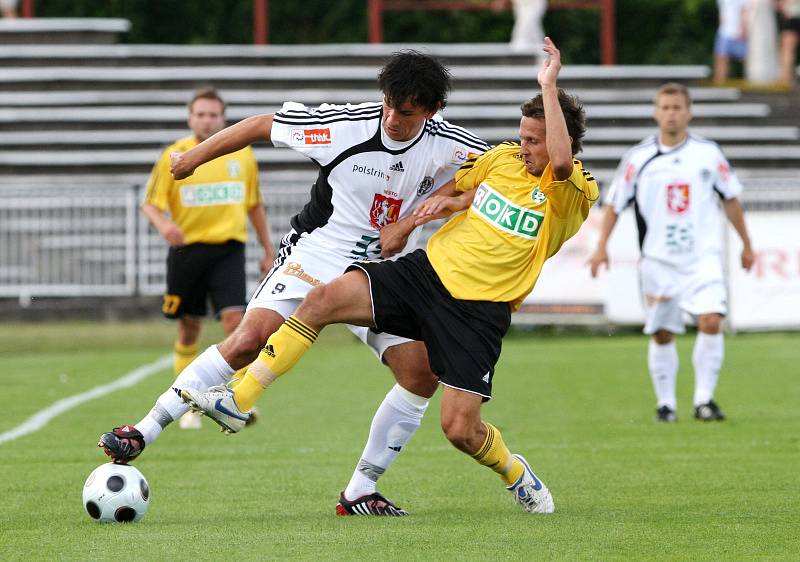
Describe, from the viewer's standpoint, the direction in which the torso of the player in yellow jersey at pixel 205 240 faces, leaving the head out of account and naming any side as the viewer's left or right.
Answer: facing the viewer

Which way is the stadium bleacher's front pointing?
toward the camera

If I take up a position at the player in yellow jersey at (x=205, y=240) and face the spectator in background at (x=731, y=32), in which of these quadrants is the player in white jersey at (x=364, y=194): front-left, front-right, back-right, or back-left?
back-right

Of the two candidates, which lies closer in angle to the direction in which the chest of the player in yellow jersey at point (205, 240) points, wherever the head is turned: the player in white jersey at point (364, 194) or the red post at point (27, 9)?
the player in white jersey

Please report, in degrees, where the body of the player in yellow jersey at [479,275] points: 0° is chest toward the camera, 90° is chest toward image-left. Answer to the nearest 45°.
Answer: approximately 45°

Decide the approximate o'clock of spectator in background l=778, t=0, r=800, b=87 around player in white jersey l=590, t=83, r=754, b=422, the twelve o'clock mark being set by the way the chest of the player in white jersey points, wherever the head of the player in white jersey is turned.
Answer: The spectator in background is roughly at 6 o'clock from the player in white jersey.

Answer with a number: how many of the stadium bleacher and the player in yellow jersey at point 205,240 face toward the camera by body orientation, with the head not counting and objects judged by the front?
2

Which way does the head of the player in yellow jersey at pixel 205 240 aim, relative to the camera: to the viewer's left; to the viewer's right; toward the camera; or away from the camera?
toward the camera

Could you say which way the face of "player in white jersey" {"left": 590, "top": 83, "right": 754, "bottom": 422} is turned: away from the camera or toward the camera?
toward the camera

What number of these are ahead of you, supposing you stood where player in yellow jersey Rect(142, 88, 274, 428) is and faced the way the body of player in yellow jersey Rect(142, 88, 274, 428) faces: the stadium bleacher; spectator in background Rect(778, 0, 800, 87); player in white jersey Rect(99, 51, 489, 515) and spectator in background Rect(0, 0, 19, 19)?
1
